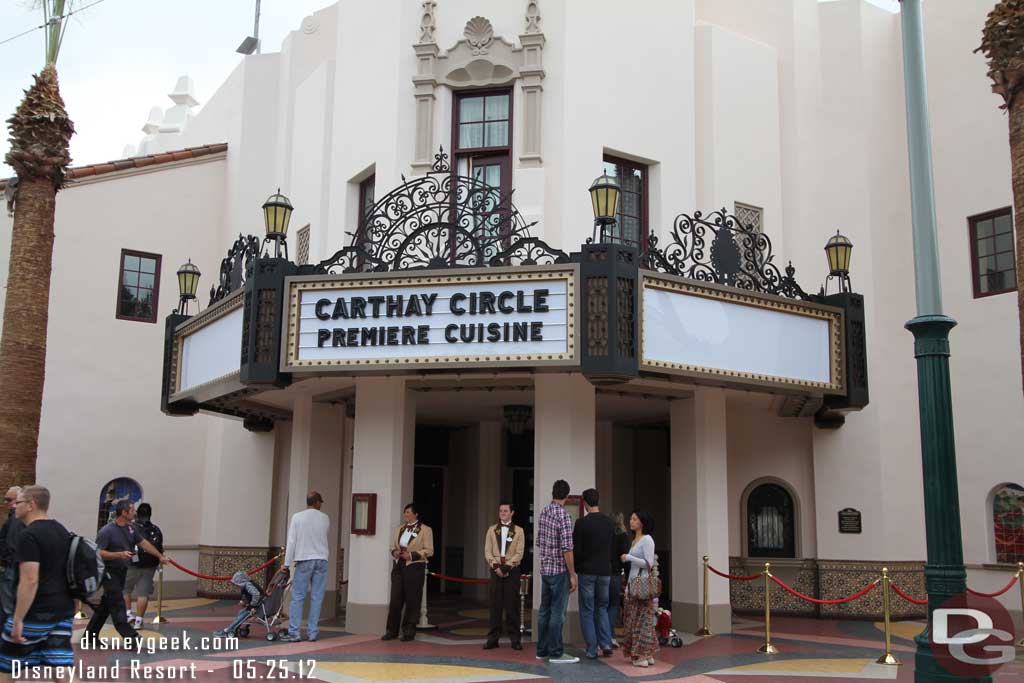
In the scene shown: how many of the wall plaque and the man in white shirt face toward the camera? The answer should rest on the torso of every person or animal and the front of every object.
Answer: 1

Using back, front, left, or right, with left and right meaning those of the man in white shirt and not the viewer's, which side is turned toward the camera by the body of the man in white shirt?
back

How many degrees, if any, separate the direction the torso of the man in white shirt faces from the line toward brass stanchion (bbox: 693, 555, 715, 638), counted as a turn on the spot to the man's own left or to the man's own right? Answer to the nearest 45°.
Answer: approximately 90° to the man's own right

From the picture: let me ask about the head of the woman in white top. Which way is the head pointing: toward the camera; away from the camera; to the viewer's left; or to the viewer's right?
to the viewer's left

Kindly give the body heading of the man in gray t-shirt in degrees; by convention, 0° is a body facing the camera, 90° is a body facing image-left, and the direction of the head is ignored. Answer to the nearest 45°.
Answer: approximately 315°

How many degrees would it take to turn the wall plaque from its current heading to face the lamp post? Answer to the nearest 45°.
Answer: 0° — it already faces it

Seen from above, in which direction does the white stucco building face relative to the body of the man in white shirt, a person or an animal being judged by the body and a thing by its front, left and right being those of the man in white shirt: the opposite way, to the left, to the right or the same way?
the opposite way

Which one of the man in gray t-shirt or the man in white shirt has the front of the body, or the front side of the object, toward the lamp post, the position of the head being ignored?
the man in gray t-shirt

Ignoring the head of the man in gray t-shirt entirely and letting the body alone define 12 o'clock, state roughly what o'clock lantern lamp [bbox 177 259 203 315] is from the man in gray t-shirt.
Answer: The lantern lamp is roughly at 8 o'clock from the man in gray t-shirt.

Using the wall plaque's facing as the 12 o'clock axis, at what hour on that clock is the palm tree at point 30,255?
The palm tree is roughly at 2 o'clock from the wall plaque.

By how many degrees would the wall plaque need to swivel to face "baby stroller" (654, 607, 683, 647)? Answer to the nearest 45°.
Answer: approximately 45° to its right
